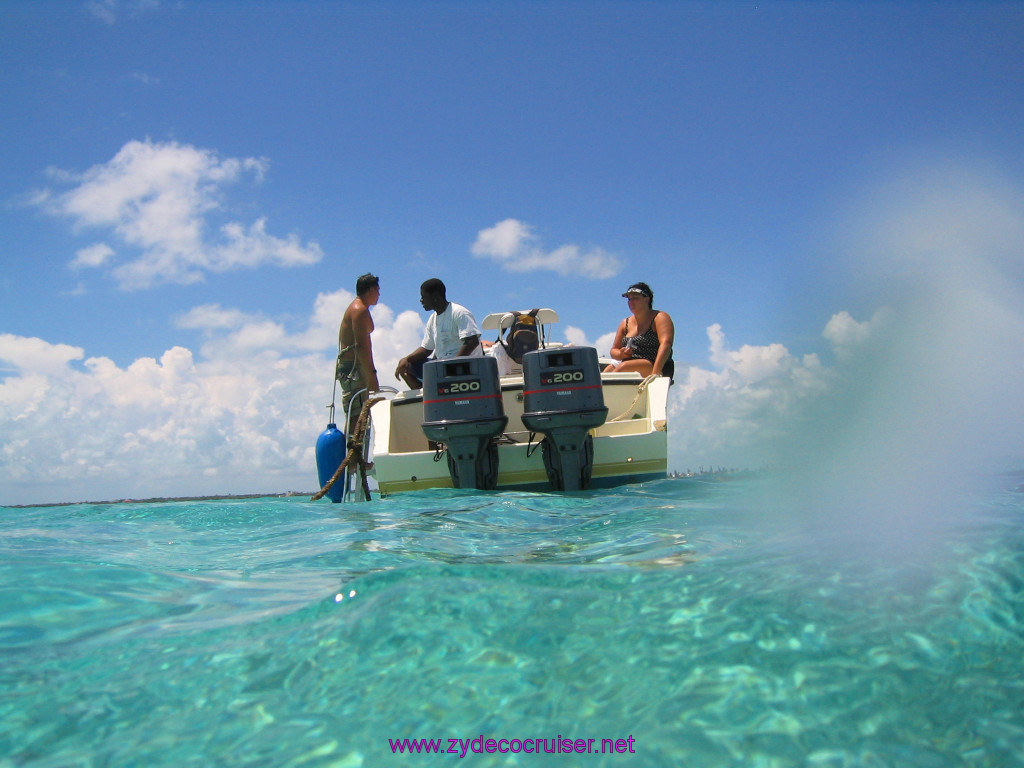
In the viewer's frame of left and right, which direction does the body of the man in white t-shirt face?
facing the viewer and to the left of the viewer

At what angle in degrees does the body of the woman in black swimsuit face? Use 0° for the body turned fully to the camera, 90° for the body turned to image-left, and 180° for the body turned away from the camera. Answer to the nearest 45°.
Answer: approximately 45°

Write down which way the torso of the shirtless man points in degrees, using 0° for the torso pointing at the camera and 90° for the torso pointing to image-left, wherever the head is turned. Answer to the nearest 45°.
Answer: approximately 270°

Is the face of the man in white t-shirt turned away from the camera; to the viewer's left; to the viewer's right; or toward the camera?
to the viewer's left

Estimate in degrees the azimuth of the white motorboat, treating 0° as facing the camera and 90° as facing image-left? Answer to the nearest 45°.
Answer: approximately 180°

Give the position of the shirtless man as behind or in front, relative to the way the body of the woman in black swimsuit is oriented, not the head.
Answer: in front

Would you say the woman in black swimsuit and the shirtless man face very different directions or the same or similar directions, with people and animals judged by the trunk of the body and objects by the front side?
very different directions

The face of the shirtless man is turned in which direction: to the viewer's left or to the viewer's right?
to the viewer's right
